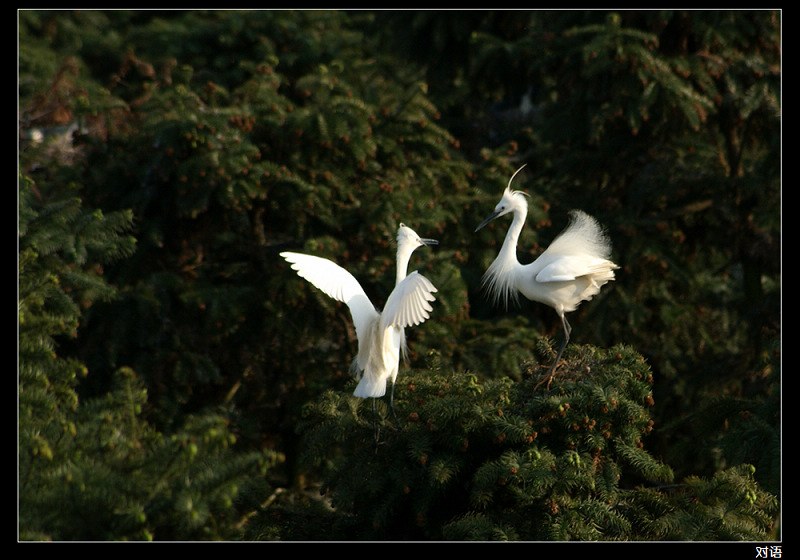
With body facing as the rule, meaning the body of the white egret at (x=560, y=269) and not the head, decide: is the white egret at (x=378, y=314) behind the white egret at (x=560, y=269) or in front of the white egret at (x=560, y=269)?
in front

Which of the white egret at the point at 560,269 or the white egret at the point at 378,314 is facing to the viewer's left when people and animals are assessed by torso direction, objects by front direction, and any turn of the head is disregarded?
the white egret at the point at 560,269

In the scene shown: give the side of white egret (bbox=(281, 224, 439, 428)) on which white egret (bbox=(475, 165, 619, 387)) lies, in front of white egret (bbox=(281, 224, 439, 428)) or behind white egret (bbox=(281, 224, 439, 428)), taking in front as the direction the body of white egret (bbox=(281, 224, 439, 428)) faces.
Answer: in front

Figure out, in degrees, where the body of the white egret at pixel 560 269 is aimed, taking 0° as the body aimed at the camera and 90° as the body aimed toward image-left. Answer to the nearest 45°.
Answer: approximately 90°

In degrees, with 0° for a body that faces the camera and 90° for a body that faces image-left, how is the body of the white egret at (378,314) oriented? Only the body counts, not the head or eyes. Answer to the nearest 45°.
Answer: approximately 225°

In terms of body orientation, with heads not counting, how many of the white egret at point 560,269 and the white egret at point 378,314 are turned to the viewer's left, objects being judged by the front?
1
